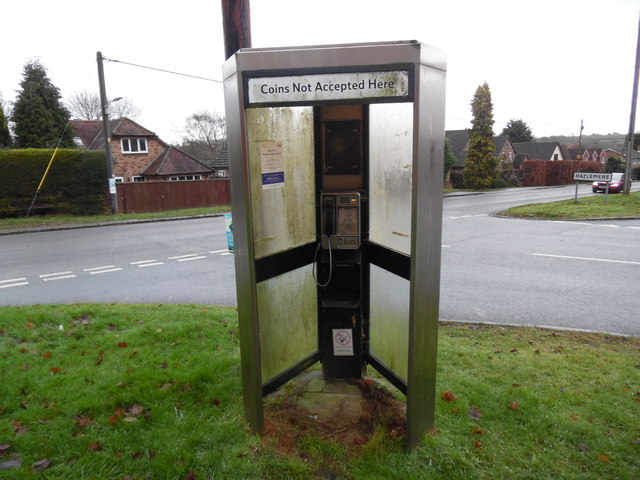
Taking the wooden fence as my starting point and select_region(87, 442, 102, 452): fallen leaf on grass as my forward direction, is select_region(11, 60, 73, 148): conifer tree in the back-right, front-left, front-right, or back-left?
back-right

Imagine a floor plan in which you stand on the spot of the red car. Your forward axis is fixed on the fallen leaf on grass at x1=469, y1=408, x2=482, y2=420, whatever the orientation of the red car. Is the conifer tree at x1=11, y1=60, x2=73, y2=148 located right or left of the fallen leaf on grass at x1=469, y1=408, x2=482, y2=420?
right

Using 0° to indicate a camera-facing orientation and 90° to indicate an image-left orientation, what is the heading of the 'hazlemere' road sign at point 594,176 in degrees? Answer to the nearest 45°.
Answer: approximately 0°

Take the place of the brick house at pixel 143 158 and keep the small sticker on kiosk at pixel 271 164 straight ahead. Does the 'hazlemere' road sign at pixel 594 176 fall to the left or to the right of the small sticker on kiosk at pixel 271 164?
left

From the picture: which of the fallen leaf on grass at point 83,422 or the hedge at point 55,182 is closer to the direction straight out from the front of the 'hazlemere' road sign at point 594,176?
the fallen leaf on grass

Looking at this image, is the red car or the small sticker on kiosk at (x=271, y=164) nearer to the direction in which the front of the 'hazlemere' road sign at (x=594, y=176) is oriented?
the small sticker on kiosk

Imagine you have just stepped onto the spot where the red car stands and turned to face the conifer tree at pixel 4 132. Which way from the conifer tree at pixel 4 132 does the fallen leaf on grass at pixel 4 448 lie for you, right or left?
left

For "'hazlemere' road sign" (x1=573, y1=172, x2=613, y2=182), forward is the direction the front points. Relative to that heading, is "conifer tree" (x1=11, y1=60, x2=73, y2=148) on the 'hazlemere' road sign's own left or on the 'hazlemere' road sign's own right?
on the 'hazlemere' road sign's own right

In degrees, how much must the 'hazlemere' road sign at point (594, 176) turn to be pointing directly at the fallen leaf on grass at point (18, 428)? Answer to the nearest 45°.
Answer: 0° — it already faces it

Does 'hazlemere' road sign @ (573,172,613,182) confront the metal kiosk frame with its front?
yes

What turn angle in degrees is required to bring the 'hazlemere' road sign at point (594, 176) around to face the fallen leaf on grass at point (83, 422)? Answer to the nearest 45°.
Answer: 0° — it already faces it

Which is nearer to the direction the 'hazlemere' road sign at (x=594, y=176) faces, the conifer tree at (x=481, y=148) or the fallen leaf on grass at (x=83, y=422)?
the fallen leaf on grass

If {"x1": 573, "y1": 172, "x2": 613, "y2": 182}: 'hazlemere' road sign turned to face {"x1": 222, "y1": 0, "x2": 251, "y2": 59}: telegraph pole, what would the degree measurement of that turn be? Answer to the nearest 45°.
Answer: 0° — it already faces it

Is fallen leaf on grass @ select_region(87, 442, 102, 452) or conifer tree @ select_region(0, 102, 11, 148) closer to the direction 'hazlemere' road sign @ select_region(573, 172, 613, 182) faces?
the fallen leaf on grass
